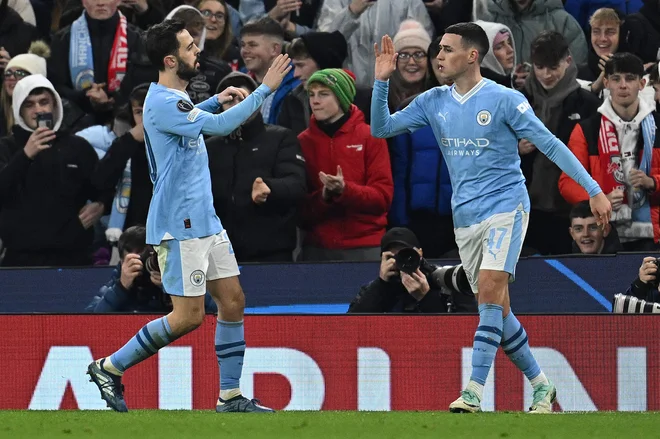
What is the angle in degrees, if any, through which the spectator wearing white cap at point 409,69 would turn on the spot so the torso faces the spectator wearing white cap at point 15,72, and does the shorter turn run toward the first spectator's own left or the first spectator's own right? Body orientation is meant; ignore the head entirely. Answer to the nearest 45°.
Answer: approximately 90° to the first spectator's own right

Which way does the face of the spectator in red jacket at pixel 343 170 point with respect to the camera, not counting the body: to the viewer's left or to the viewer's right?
to the viewer's left

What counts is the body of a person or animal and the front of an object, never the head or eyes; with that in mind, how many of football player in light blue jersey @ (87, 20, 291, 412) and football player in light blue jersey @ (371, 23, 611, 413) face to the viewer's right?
1

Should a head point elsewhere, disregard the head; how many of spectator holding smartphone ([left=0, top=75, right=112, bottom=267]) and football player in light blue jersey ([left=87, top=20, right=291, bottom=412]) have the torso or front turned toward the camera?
1

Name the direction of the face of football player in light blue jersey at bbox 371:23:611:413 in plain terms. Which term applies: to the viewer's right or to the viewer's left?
to the viewer's left

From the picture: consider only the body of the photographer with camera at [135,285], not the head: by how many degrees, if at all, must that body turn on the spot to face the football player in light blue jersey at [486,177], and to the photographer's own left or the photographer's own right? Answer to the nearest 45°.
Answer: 0° — they already face them

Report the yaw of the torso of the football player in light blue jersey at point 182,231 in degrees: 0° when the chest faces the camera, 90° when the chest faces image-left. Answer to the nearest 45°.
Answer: approximately 270°

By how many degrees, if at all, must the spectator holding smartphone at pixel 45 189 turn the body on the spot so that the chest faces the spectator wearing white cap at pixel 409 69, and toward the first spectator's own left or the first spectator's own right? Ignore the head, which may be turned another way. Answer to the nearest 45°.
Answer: approximately 90° to the first spectator's own left
